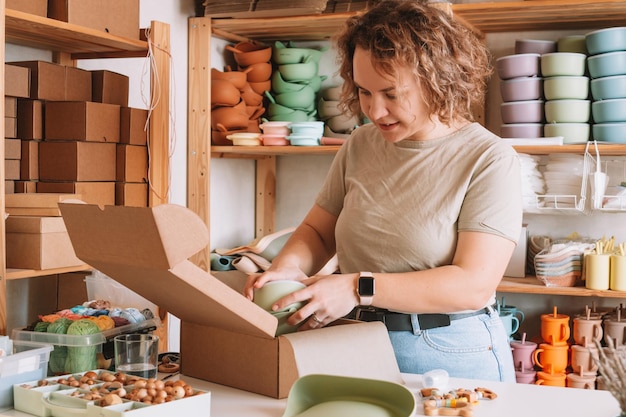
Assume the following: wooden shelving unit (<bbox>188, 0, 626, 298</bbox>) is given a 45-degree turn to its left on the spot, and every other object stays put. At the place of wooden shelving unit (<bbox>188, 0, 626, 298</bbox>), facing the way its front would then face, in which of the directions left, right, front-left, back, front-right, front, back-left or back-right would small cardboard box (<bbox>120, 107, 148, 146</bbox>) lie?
right

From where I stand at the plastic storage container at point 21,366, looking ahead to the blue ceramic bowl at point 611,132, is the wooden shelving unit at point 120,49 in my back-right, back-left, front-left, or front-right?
front-left

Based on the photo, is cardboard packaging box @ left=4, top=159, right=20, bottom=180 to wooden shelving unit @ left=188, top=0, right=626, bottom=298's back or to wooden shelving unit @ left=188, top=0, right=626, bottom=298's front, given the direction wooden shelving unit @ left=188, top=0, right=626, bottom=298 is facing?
to the front

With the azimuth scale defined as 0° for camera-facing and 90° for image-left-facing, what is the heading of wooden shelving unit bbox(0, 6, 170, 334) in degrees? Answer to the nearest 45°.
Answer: approximately 315°

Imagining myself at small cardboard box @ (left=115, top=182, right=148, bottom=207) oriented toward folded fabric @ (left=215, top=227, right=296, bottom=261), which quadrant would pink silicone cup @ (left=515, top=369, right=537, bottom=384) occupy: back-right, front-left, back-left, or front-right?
front-right

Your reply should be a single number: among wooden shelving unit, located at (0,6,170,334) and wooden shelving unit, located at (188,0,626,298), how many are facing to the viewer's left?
0

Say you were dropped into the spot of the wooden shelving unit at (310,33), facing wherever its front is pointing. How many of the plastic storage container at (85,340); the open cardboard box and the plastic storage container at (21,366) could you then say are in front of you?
3

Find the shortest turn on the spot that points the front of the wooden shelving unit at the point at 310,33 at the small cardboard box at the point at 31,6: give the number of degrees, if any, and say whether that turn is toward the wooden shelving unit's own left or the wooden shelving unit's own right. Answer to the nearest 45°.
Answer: approximately 45° to the wooden shelving unit's own right

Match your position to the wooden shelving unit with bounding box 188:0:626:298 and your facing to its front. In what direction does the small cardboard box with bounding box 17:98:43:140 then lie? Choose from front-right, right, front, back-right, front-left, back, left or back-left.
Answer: front-right

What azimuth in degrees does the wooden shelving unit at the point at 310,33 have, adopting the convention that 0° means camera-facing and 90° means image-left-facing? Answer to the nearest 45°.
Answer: approximately 0°
